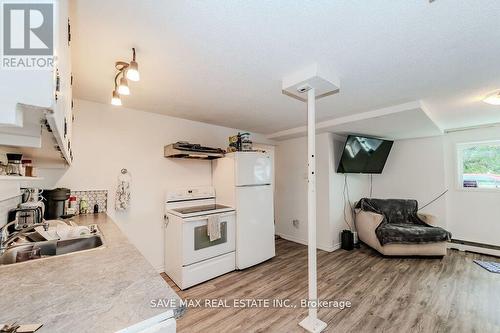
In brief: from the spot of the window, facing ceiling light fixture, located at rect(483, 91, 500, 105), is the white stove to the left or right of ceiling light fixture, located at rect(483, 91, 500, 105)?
right

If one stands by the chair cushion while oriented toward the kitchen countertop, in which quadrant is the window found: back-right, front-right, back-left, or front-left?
back-left

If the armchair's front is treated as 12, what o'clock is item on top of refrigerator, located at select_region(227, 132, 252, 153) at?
The item on top of refrigerator is roughly at 3 o'clock from the armchair.

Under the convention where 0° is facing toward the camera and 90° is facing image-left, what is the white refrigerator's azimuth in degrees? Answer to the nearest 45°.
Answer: approximately 315°

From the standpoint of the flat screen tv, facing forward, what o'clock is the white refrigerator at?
The white refrigerator is roughly at 3 o'clock from the flat screen tv.
